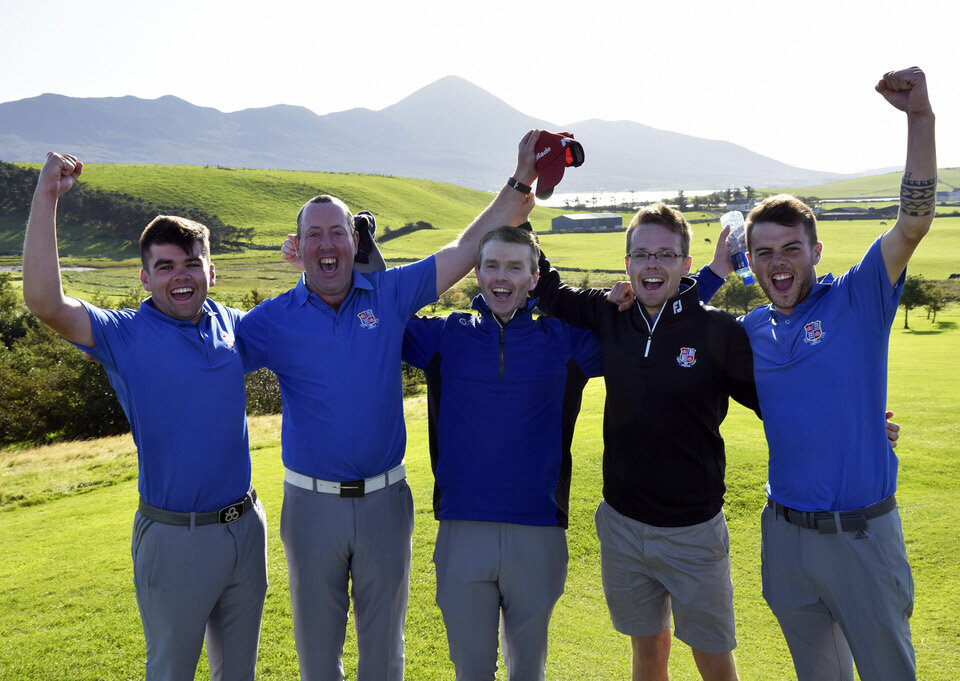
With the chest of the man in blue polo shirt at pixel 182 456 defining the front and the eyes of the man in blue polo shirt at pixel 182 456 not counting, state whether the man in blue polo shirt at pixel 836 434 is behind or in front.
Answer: in front

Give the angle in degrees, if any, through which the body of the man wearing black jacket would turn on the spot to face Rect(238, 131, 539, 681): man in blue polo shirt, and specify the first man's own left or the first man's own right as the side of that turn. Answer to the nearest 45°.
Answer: approximately 90° to the first man's own right

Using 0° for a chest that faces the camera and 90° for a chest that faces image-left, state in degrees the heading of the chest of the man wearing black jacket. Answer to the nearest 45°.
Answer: approximately 0°

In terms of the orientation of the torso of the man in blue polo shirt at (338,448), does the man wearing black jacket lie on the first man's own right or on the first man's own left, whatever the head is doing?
on the first man's own left

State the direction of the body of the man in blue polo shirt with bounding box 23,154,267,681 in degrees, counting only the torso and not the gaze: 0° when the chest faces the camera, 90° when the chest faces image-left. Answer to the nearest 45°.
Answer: approximately 315°

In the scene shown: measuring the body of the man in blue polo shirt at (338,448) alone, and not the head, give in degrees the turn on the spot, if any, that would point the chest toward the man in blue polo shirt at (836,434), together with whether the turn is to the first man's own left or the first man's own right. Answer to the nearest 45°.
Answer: approximately 90° to the first man's own left

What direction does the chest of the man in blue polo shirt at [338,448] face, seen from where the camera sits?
toward the camera

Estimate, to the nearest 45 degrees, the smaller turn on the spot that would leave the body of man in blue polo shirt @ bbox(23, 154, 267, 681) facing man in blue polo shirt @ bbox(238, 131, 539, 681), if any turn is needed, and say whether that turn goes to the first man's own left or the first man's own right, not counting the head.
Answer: approximately 45° to the first man's own left

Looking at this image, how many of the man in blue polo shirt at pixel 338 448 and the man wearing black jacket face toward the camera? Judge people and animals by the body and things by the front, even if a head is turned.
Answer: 2

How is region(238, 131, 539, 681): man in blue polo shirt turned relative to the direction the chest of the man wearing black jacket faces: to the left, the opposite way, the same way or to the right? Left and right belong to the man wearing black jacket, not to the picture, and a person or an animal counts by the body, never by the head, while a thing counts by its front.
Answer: the same way

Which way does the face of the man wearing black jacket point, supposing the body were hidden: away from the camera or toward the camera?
toward the camera

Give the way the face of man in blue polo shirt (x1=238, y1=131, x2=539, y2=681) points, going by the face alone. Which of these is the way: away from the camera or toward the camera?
toward the camera
